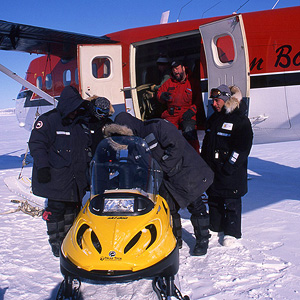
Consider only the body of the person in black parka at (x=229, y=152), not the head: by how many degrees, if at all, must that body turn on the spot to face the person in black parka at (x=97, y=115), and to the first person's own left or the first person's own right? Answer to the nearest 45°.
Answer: approximately 45° to the first person's own right

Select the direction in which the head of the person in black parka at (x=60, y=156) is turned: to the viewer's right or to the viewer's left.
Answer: to the viewer's right

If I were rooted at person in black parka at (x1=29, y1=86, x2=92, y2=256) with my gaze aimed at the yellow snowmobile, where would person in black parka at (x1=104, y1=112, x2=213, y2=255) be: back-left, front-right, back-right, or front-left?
front-left

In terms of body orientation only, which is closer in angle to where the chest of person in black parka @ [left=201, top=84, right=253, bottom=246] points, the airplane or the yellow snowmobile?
the yellow snowmobile

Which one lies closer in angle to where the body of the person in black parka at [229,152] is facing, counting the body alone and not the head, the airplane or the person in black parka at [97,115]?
the person in black parka

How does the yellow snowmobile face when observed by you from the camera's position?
facing the viewer

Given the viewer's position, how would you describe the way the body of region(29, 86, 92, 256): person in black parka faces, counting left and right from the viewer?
facing the viewer and to the right of the viewer

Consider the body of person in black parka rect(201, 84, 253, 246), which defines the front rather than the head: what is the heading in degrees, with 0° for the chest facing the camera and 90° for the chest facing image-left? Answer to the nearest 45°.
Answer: approximately 45°

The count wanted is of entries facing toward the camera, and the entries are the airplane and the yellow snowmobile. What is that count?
1

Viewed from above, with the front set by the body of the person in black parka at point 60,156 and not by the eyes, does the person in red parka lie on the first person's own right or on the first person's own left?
on the first person's own left
